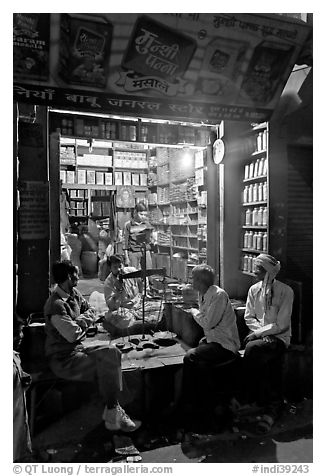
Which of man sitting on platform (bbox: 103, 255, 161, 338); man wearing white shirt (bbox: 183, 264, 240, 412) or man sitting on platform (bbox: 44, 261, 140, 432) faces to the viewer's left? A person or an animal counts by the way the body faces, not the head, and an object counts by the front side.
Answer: the man wearing white shirt

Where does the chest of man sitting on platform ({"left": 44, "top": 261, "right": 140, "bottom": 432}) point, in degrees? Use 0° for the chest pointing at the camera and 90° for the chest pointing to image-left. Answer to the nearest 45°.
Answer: approximately 270°

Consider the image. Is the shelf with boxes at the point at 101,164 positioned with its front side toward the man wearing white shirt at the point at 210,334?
yes

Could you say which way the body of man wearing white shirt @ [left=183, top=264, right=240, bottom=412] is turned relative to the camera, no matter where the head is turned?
to the viewer's left

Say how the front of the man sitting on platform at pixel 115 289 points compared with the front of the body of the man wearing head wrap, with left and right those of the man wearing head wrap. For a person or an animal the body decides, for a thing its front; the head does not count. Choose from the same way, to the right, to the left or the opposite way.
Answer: to the left

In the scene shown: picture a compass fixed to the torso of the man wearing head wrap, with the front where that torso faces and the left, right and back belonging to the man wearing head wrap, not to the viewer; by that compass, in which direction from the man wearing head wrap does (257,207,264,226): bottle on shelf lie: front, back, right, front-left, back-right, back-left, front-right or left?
back-right

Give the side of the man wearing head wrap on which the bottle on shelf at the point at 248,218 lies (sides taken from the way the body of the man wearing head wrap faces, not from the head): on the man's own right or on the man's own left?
on the man's own right

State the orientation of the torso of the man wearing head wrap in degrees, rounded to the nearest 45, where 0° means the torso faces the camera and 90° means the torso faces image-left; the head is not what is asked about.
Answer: approximately 45°

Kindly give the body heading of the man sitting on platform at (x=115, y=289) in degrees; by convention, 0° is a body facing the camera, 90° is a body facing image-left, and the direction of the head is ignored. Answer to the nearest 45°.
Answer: approximately 315°
